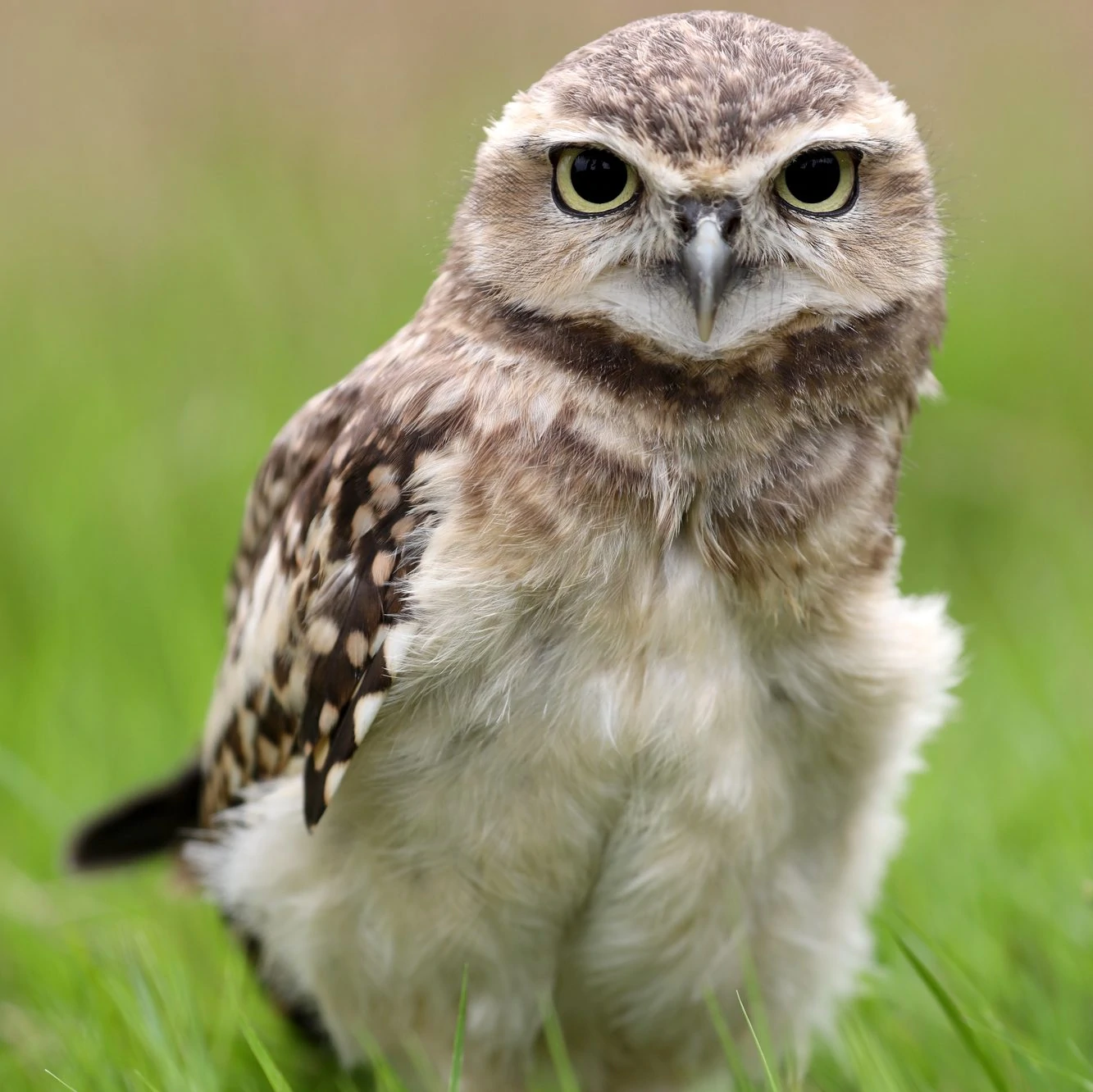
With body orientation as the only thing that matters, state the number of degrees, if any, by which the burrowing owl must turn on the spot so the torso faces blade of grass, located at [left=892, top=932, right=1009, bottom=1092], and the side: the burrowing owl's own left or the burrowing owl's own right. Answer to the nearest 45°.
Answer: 0° — it already faces it

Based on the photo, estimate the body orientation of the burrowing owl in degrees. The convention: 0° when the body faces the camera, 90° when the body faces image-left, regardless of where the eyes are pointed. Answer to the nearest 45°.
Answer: approximately 315°
